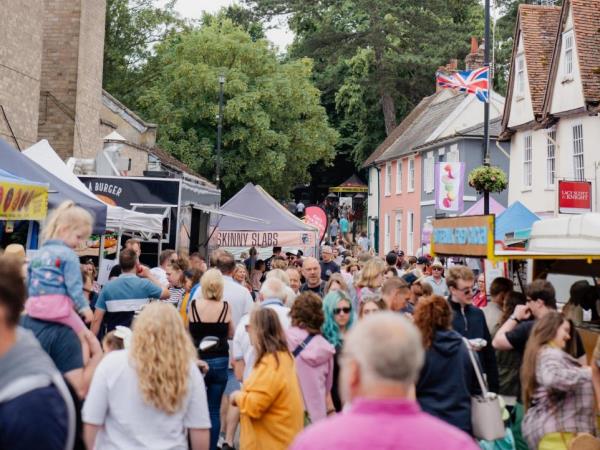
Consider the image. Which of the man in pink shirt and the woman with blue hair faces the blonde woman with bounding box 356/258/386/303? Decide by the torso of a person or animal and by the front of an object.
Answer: the man in pink shirt

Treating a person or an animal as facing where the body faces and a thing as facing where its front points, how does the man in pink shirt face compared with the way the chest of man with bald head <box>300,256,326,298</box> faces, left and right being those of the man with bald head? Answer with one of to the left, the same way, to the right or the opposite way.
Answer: the opposite way

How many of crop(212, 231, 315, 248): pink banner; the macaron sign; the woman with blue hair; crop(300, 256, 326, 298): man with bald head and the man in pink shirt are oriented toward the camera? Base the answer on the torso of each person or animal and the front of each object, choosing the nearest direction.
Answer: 4

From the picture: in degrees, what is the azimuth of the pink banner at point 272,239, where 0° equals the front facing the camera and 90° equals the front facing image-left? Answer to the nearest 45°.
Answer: approximately 0°

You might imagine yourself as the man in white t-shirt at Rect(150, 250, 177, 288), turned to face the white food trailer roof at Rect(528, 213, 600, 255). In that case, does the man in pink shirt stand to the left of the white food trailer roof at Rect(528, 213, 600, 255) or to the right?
right

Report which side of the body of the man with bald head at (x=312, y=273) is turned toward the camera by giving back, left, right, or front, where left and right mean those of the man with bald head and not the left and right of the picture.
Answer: front

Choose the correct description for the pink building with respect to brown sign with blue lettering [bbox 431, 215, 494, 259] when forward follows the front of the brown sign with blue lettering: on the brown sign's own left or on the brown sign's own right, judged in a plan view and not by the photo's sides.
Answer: on the brown sign's own right

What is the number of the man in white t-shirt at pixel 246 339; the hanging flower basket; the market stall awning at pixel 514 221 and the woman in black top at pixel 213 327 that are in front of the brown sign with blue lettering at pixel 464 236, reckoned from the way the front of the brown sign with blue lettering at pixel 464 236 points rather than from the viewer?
2

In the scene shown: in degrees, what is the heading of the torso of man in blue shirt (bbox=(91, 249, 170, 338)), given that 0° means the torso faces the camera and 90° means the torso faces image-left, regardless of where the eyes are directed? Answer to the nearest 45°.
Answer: approximately 180°

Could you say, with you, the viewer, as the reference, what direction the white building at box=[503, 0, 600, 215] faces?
facing the viewer and to the left of the viewer

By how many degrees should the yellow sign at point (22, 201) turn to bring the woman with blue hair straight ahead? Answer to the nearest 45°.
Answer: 0° — it already faces them

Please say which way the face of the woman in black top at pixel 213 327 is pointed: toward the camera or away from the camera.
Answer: away from the camera
